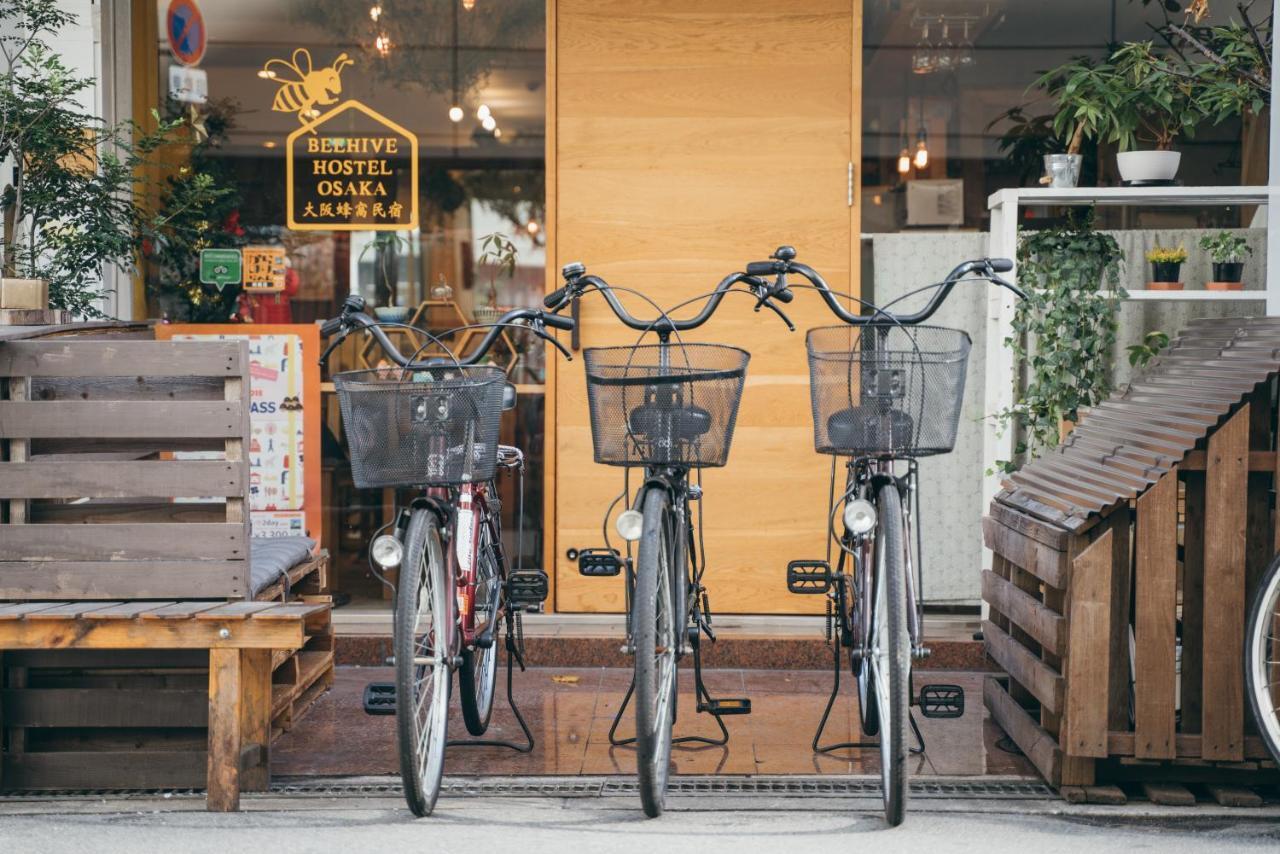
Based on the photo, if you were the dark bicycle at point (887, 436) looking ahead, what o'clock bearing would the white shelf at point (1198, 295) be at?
The white shelf is roughly at 7 o'clock from the dark bicycle.

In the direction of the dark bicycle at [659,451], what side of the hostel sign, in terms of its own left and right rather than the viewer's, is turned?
front

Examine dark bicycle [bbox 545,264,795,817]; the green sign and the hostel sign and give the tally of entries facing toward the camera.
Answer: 3

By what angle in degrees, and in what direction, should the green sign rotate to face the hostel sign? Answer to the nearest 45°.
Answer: approximately 90° to its left

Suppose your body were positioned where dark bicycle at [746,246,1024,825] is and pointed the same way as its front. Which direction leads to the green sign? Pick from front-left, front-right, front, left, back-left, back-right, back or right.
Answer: back-right

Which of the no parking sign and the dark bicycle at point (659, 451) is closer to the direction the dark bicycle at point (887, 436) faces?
the dark bicycle

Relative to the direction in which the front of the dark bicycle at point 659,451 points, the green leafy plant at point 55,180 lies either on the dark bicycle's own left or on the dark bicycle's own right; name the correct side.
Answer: on the dark bicycle's own right

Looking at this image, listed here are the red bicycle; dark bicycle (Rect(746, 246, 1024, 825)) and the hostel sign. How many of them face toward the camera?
3

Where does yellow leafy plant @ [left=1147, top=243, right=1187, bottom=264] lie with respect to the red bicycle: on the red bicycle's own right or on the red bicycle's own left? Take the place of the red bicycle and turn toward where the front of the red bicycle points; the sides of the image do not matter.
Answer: on the red bicycle's own left

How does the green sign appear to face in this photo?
toward the camera

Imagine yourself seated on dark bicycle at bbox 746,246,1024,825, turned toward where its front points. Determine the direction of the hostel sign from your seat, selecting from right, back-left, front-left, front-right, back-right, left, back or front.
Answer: back-right

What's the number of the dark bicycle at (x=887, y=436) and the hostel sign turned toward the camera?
2

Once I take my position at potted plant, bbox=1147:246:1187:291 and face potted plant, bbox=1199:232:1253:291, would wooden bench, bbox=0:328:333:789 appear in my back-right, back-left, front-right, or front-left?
back-right

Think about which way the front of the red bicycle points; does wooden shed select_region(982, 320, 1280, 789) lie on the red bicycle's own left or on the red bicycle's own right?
on the red bicycle's own left

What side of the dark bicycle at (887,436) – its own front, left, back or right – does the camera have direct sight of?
front

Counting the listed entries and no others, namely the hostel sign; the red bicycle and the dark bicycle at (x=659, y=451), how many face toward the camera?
3

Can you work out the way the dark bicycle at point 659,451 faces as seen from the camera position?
facing the viewer

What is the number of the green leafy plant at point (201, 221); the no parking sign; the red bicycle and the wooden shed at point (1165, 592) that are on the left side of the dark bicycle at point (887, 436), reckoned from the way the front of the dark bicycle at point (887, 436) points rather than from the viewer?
1
